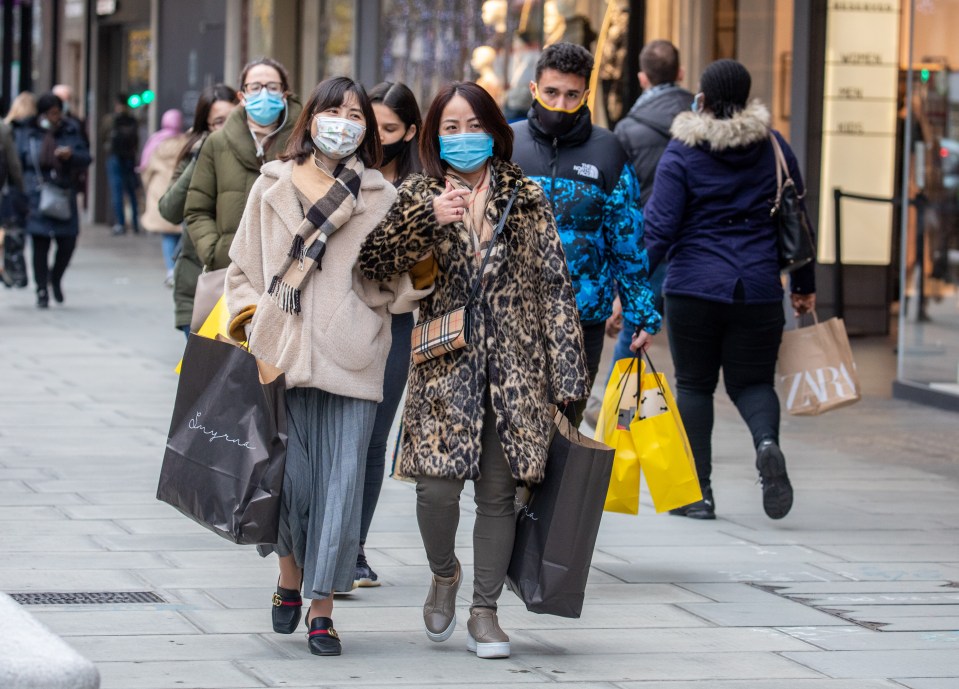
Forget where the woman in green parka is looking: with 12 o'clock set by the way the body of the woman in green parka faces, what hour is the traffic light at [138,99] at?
The traffic light is roughly at 6 o'clock from the woman in green parka.

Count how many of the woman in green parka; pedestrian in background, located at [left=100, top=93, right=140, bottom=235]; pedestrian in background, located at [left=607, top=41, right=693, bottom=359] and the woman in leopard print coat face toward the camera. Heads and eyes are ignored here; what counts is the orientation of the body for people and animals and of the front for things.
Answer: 2

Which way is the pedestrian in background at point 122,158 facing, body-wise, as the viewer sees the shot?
away from the camera

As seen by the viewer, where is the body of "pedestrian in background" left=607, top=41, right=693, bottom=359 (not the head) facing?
away from the camera

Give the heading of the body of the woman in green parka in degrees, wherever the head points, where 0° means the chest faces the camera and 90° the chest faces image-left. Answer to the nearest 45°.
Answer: approximately 0°

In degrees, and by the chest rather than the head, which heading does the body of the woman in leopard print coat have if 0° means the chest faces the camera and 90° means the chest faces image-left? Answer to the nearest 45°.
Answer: approximately 0°

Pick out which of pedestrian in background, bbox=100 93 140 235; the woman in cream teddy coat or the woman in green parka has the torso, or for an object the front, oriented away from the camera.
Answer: the pedestrian in background

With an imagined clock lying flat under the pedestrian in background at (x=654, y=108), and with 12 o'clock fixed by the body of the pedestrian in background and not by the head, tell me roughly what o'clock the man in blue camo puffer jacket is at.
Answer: The man in blue camo puffer jacket is roughly at 6 o'clock from the pedestrian in background.

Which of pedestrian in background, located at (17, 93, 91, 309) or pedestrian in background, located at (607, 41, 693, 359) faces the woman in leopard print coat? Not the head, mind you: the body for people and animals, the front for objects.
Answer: pedestrian in background, located at (17, 93, 91, 309)
